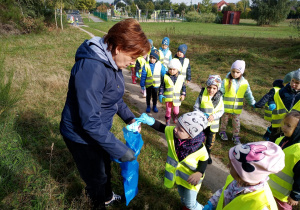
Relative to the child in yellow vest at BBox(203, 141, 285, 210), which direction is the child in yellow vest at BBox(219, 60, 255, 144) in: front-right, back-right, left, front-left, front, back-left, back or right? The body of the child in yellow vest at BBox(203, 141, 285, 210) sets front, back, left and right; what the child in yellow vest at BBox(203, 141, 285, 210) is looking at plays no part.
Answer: front-right

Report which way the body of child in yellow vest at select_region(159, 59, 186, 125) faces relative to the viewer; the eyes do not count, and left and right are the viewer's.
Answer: facing the viewer

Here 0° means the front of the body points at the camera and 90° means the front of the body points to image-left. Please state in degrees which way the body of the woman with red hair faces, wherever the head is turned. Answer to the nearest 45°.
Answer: approximately 270°

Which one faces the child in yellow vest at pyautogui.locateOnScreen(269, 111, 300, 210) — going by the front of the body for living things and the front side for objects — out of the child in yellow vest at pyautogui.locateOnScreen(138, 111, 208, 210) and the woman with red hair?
the woman with red hair

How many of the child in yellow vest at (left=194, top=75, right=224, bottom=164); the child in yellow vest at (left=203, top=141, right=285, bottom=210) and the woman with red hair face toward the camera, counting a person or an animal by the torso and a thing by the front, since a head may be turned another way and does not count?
1

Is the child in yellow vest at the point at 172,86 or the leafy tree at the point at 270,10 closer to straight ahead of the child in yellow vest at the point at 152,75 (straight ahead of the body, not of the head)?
the child in yellow vest

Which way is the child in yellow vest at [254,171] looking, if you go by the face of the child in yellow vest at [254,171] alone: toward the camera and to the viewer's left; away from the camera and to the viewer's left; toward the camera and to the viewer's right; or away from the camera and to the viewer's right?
away from the camera and to the viewer's left

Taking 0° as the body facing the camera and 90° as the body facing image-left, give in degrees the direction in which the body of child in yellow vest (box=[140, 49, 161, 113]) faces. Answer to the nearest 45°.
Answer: approximately 0°

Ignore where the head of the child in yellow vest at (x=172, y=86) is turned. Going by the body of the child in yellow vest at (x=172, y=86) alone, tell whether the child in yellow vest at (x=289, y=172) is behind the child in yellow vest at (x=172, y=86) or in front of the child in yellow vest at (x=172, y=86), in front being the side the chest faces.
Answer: in front

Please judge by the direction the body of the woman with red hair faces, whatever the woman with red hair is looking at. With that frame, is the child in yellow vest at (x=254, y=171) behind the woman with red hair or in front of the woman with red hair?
in front

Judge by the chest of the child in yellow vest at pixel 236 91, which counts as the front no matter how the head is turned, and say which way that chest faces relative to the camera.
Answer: toward the camera

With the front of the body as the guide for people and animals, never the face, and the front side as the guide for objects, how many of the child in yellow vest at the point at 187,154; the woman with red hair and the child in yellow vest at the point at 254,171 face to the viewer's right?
1

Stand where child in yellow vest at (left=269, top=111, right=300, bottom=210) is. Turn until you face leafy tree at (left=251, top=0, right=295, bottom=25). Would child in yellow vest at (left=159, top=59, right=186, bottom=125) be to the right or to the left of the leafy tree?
left

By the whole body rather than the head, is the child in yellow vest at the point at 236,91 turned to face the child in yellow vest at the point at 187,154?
yes

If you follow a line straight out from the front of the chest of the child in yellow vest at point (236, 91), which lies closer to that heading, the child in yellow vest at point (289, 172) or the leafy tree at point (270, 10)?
the child in yellow vest

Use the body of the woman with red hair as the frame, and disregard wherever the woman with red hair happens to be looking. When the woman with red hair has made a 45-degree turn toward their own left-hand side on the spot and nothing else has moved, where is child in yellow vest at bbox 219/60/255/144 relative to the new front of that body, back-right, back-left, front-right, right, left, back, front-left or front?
front

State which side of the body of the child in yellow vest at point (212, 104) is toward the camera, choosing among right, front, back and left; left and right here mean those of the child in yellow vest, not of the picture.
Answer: front
